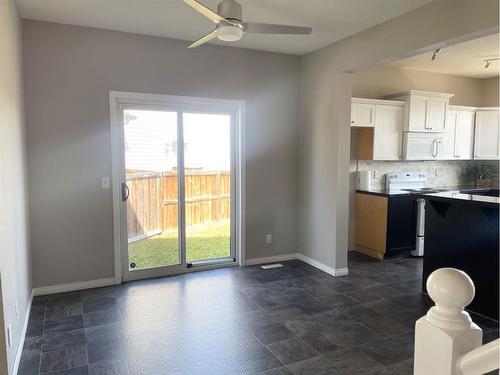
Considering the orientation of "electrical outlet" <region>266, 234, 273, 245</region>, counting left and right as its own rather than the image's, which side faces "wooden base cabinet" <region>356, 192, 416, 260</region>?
left

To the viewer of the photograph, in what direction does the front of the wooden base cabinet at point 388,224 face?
facing the viewer and to the right of the viewer

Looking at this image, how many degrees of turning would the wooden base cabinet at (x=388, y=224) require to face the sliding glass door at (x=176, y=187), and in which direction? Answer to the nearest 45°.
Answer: approximately 90° to its right

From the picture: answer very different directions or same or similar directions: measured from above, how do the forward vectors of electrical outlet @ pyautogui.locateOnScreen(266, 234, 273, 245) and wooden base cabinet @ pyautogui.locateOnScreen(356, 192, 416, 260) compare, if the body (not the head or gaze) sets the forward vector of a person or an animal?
same or similar directions

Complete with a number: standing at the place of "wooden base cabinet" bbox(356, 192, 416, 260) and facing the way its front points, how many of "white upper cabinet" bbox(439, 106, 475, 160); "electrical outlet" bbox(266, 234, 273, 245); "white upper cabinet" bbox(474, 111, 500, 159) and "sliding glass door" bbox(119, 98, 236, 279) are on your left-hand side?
2

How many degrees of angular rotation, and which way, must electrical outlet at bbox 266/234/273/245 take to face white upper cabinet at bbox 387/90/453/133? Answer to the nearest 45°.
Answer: approximately 90° to its left

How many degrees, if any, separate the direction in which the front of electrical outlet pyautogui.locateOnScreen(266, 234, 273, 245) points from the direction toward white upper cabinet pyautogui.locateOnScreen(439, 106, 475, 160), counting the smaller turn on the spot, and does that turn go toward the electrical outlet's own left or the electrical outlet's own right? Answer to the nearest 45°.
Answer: approximately 135° to the electrical outlet's own left

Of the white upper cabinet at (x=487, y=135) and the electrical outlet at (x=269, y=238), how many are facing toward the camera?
2

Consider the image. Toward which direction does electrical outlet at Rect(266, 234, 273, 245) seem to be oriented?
toward the camera

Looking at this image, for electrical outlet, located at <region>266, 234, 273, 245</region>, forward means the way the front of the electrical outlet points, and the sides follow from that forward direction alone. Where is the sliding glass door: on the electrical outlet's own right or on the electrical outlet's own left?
on the electrical outlet's own right

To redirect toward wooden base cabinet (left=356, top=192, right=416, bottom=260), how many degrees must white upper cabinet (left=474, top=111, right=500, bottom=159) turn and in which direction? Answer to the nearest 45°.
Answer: approximately 45° to its right

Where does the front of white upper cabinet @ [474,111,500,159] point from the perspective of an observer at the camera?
facing the viewer
